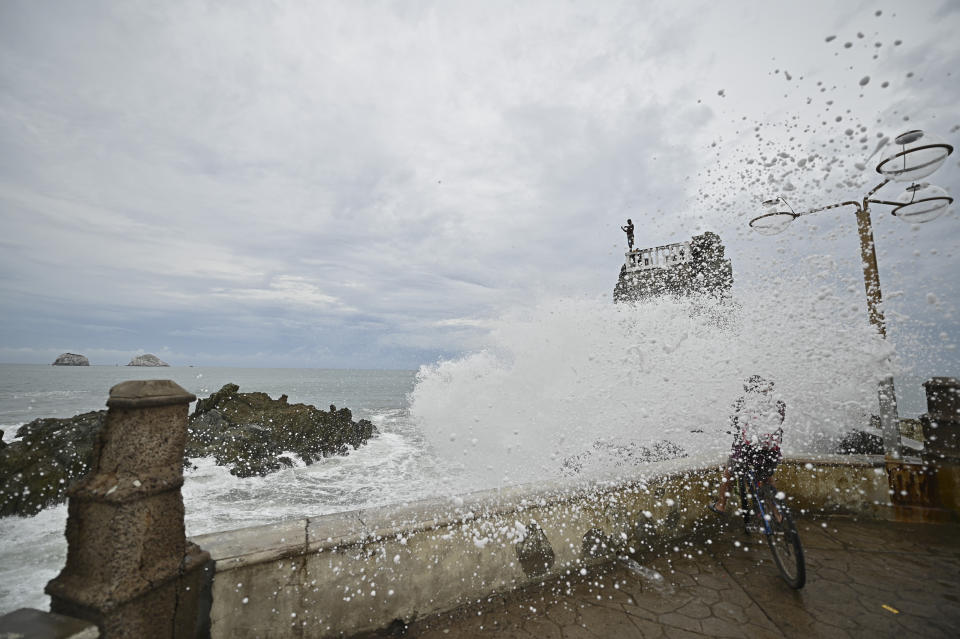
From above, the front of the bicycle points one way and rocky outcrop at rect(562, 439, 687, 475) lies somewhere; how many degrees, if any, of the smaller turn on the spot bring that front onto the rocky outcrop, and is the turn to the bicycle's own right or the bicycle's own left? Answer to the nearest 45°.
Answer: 0° — it already faces it

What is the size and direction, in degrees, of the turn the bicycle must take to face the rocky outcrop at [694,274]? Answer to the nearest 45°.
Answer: approximately 45° to its right

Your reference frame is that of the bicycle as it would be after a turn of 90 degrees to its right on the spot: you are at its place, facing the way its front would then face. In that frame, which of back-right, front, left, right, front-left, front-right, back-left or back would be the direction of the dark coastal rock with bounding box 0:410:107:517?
back-left
